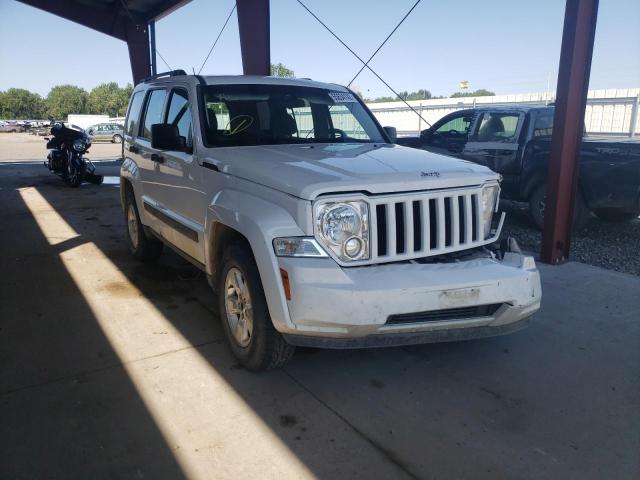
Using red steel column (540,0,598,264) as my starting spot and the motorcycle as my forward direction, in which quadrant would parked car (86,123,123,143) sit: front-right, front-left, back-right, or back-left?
front-right

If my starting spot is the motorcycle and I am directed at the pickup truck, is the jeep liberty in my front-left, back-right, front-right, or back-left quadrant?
front-right

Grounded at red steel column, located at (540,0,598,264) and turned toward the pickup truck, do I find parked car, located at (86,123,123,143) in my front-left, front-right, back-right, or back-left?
front-left

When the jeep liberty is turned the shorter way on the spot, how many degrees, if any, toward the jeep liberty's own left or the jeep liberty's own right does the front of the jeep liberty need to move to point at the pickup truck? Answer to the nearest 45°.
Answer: approximately 90° to the jeep liberty's own left

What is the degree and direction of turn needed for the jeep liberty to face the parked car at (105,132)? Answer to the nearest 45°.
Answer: approximately 180°

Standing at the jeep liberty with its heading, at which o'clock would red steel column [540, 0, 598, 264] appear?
The red steel column is roughly at 9 o'clock from the jeep liberty.

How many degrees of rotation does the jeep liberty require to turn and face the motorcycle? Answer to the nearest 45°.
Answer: approximately 180°

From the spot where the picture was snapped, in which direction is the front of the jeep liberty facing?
facing the viewer and to the right of the viewer
